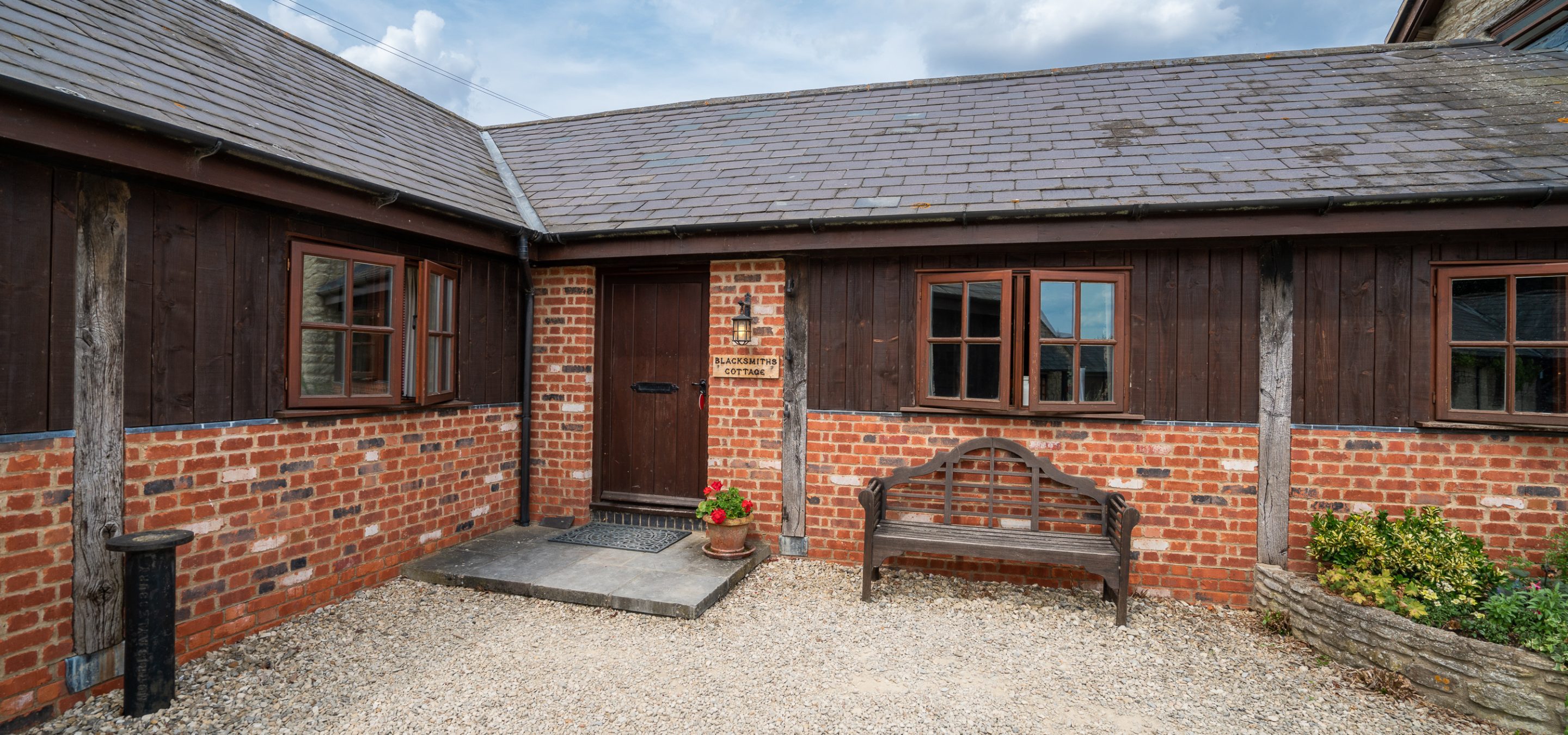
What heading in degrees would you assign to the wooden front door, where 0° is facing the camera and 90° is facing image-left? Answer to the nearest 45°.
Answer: approximately 0°

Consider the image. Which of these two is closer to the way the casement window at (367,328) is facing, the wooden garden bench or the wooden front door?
the wooden garden bench

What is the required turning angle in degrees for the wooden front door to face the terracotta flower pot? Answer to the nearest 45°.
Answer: approximately 45° to its left

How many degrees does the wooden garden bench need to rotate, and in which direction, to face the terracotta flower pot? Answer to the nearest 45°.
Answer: approximately 90° to its right

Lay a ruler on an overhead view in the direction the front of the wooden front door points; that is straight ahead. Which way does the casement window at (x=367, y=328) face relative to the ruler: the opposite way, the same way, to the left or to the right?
to the left

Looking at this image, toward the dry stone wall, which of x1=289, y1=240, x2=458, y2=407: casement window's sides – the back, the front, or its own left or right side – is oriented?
front

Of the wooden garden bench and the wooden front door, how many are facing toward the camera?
2

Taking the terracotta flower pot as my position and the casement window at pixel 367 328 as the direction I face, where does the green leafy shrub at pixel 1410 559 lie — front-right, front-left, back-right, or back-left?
back-left

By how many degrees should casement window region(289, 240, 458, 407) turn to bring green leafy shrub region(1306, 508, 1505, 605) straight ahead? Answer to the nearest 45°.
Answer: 0° — it already faces it

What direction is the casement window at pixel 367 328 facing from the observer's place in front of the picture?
facing the viewer and to the right of the viewer

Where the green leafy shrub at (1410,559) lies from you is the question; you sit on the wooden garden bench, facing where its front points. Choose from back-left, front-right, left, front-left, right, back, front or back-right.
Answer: left

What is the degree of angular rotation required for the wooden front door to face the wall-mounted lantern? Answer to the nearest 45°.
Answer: approximately 45° to its left

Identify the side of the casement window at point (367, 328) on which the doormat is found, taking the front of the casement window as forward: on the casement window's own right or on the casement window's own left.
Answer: on the casement window's own left

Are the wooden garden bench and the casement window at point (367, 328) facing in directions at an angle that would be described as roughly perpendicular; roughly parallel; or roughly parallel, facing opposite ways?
roughly perpendicular

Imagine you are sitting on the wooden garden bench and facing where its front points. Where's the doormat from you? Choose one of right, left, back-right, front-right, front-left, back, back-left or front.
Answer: right
